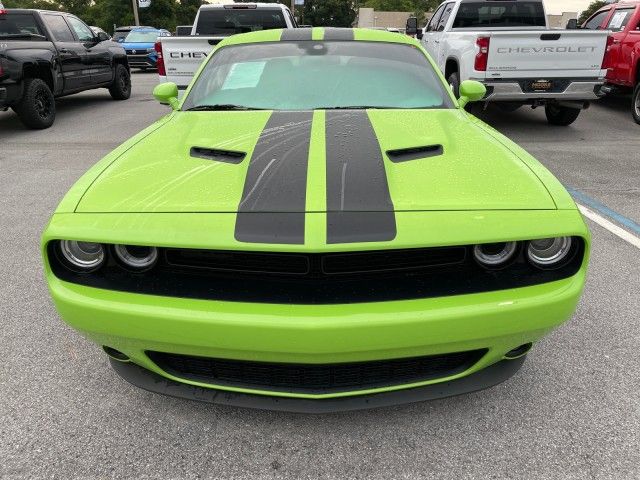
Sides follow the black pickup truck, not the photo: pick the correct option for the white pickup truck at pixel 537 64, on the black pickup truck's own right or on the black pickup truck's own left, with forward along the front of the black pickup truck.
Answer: on the black pickup truck's own right

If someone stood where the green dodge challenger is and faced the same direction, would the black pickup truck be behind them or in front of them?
behind

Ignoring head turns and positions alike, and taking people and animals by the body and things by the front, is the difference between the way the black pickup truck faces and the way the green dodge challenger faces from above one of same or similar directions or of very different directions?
very different directions

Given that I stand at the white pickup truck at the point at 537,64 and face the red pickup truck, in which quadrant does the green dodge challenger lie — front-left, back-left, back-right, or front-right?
back-right

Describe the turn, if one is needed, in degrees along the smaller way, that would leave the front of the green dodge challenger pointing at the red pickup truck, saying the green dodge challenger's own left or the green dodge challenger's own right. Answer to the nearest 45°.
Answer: approximately 135° to the green dodge challenger's own left

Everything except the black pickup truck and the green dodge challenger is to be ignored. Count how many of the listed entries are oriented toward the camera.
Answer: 1
